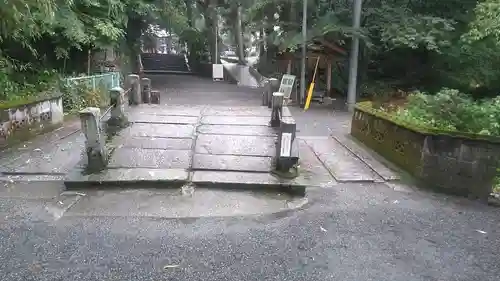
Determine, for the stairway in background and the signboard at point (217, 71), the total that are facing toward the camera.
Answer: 2

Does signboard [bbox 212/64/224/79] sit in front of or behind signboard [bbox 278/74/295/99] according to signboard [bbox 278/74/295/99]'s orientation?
behind

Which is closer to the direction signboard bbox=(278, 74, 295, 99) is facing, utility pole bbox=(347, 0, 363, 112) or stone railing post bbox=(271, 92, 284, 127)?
the stone railing post

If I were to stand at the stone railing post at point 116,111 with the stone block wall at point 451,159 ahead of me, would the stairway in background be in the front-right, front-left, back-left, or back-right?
back-left

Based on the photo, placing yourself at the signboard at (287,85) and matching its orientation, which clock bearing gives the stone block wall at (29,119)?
The stone block wall is roughly at 1 o'clock from the signboard.

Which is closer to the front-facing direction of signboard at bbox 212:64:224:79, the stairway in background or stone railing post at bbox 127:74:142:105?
the stone railing post

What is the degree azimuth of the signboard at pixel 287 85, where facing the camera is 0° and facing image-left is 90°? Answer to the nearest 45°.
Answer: approximately 0°

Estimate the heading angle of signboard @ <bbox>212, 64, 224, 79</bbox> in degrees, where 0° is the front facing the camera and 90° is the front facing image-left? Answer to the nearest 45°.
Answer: approximately 0°

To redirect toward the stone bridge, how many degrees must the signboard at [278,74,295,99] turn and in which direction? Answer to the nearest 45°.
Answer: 0° — it already faces it

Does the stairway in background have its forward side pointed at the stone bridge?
yes

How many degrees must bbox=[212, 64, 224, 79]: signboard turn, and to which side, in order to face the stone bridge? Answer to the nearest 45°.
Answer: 0° — it already faces it
